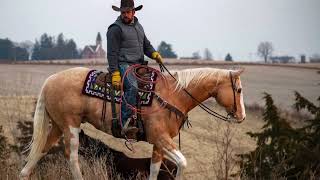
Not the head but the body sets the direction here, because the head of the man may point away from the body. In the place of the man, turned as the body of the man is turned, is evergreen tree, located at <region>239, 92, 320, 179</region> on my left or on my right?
on my left

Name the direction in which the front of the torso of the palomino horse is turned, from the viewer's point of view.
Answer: to the viewer's right

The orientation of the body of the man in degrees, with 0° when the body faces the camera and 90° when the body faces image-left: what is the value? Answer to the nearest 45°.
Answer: approximately 315°
